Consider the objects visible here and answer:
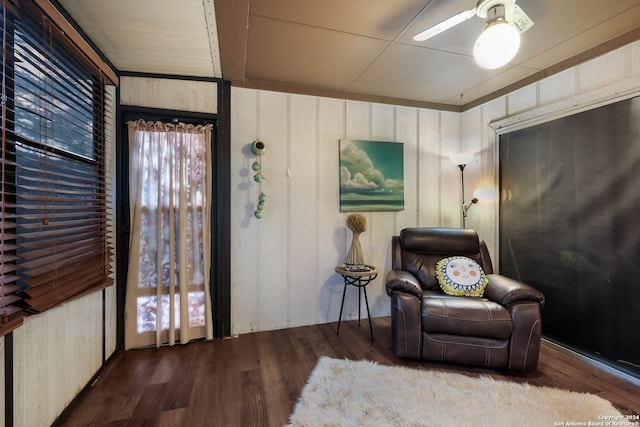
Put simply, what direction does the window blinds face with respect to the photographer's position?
facing the viewer and to the right of the viewer

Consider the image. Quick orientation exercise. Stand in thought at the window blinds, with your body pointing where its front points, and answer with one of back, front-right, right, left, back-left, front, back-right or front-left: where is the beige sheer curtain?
left

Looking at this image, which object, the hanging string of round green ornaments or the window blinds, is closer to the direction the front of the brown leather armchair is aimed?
the window blinds

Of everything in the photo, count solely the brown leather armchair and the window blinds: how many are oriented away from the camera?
0

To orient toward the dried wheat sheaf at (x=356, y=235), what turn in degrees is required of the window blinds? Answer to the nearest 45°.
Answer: approximately 45° to its left

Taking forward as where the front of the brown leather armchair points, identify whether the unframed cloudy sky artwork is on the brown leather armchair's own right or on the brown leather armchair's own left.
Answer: on the brown leather armchair's own right

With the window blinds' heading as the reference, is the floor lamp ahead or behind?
ahead

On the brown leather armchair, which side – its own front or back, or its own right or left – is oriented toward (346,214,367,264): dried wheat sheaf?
right

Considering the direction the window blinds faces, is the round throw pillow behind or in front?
in front

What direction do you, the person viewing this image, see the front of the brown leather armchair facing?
facing the viewer

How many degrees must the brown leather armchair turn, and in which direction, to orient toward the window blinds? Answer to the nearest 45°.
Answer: approximately 45° to its right
